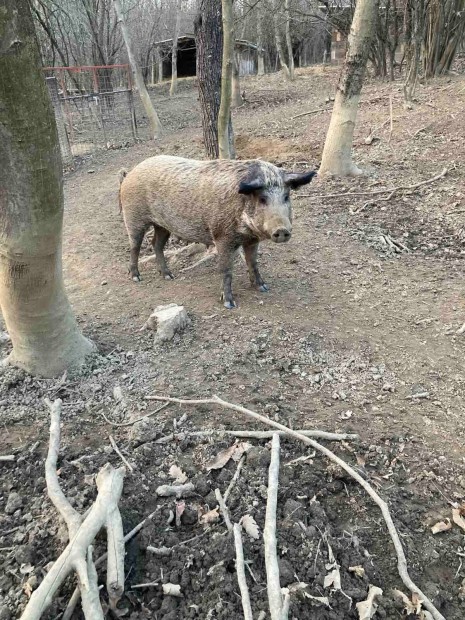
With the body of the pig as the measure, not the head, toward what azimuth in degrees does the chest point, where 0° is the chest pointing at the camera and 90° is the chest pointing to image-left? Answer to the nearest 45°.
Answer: approximately 315°

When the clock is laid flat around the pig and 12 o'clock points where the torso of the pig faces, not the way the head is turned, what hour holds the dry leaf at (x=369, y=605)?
The dry leaf is roughly at 1 o'clock from the pig.

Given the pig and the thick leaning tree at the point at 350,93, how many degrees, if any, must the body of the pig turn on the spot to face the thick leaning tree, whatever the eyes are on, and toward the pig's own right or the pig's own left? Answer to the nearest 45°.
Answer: approximately 90° to the pig's own left

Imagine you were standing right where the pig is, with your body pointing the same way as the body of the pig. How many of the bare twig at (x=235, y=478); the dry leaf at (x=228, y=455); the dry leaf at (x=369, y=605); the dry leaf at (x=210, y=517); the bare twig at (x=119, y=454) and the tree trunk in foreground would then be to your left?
0

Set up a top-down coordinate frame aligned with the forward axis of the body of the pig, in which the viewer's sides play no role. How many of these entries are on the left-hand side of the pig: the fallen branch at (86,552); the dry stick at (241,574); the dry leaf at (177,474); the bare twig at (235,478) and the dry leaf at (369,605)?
0

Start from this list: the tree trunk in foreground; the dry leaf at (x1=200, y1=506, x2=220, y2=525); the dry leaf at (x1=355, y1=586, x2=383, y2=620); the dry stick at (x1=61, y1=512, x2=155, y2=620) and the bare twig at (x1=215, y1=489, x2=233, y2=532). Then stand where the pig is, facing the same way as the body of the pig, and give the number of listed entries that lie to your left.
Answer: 0

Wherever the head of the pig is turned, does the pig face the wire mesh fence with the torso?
no

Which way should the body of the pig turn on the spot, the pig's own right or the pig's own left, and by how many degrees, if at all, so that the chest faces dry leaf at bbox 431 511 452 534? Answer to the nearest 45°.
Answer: approximately 45° to the pig's own right

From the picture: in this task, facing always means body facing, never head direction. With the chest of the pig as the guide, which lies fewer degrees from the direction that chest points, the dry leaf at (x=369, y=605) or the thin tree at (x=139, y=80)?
the dry leaf

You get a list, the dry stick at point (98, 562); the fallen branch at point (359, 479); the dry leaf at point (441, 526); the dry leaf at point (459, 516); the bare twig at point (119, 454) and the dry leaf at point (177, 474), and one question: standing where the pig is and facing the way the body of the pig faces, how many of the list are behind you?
0

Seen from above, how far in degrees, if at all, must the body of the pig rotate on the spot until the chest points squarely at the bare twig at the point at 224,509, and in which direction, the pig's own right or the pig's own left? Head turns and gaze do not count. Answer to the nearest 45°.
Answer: approximately 45° to the pig's own right

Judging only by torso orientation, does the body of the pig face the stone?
no

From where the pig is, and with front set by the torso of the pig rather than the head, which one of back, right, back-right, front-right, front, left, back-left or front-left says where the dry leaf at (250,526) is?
front-right

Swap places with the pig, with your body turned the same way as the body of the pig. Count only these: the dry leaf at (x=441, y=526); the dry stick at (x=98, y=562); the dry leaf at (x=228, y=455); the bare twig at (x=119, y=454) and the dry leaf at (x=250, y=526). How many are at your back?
0

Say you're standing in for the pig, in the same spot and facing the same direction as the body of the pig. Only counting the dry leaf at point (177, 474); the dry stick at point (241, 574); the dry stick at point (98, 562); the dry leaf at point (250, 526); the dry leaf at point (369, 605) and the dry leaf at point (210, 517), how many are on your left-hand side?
0

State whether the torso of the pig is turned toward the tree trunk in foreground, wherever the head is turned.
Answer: no

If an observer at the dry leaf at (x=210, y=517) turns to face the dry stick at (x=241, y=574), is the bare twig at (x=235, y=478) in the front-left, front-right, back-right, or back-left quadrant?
back-left
